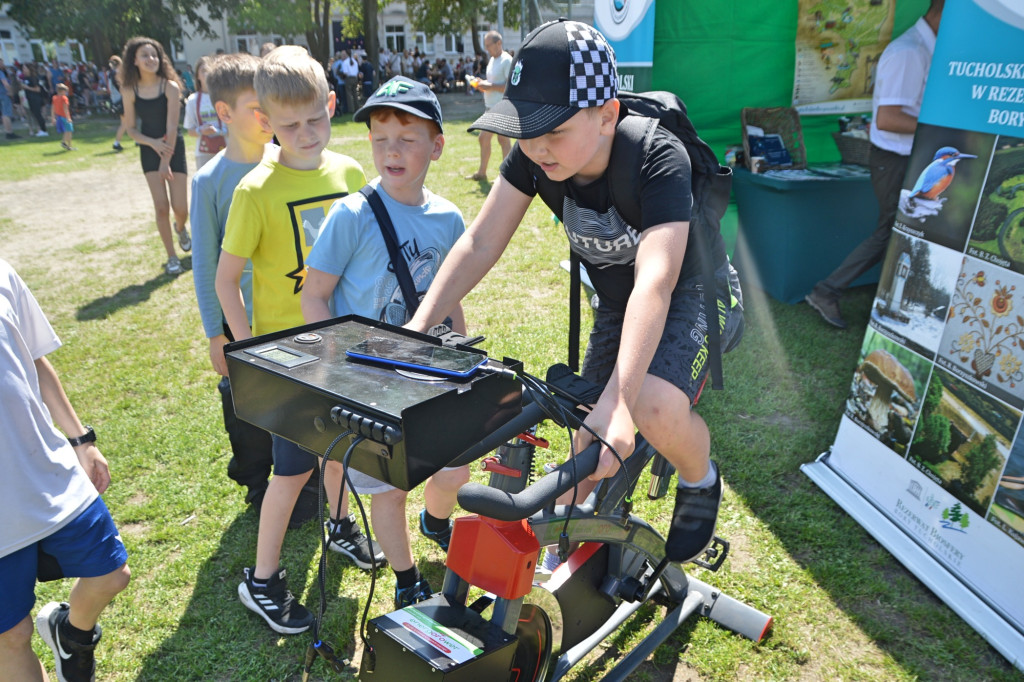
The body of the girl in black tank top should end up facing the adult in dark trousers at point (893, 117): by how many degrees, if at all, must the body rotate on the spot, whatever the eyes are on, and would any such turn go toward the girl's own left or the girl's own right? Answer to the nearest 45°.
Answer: approximately 45° to the girl's own left

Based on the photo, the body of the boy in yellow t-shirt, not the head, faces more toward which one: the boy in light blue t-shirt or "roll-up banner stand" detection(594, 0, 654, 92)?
the boy in light blue t-shirt

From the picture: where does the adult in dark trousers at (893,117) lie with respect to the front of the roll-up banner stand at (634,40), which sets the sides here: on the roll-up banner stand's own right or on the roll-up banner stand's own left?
on the roll-up banner stand's own left

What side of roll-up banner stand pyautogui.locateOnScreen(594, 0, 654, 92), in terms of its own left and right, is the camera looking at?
front

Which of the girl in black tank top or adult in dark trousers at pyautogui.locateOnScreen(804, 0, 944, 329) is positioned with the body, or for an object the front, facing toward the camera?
the girl in black tank top

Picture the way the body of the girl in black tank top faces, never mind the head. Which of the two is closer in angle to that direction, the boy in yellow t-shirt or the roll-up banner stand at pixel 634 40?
the boy in yellow t-shirt

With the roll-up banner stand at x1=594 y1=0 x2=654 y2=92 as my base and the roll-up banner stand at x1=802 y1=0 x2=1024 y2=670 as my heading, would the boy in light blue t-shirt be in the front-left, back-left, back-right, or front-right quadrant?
front-right

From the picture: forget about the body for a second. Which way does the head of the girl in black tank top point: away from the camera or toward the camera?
toward the camera

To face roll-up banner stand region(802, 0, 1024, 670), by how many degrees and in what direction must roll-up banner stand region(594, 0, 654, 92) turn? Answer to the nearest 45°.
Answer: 0° — it already faces it

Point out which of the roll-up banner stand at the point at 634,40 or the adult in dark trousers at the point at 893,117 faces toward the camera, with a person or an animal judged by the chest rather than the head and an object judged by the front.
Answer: the roll-up banner stand

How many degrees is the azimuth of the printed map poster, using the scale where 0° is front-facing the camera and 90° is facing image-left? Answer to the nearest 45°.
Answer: approximately 0°

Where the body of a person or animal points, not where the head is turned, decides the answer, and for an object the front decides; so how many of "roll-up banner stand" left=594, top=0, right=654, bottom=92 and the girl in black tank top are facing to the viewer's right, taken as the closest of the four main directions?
0

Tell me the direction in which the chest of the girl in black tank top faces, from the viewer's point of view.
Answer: toward the camera
